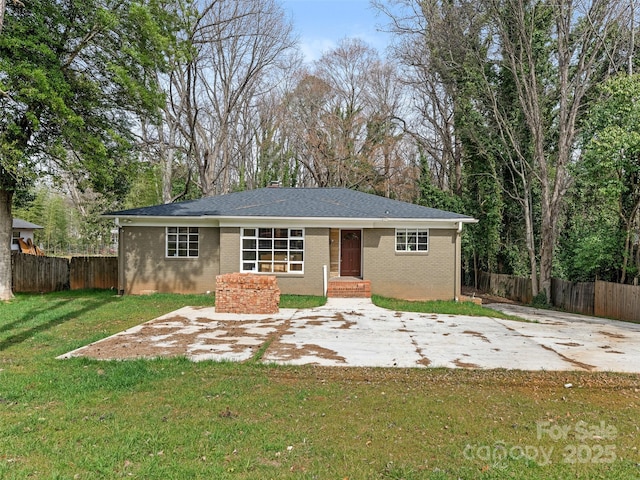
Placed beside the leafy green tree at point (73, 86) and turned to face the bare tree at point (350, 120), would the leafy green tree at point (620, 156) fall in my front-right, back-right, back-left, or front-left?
front-right

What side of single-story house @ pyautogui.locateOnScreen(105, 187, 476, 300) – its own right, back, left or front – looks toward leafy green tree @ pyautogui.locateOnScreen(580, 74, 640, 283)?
left

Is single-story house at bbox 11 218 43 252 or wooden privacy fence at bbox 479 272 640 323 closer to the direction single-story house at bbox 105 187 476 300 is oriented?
the wooden privacy fence

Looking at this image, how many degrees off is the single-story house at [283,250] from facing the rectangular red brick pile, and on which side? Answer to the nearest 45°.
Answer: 0° — it already faces it

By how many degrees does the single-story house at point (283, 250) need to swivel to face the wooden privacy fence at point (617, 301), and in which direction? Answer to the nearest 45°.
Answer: approximately 90° to its left

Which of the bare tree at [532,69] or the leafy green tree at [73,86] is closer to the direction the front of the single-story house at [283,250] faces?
the leafy green tree

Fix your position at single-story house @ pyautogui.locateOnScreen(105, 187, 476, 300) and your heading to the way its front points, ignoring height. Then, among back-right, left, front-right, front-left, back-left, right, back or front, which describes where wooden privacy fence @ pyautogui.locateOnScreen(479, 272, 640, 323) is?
left

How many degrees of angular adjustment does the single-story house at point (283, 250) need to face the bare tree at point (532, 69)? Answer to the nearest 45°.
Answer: approximately 90° to its left

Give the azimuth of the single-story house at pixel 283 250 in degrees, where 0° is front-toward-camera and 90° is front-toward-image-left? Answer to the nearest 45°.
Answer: approximately 0°

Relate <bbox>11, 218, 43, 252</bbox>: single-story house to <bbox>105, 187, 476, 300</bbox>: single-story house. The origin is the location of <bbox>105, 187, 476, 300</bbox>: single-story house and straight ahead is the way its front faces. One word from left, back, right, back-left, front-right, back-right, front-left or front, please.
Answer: back-right

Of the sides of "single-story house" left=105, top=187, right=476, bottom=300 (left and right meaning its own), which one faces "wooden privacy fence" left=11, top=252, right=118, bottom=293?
right

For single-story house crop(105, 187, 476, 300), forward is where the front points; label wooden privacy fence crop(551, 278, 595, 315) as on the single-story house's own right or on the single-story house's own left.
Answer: on the single-story house's own left

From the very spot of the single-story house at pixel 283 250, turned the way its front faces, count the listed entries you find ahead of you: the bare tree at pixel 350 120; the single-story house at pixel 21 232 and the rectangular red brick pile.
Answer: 1
